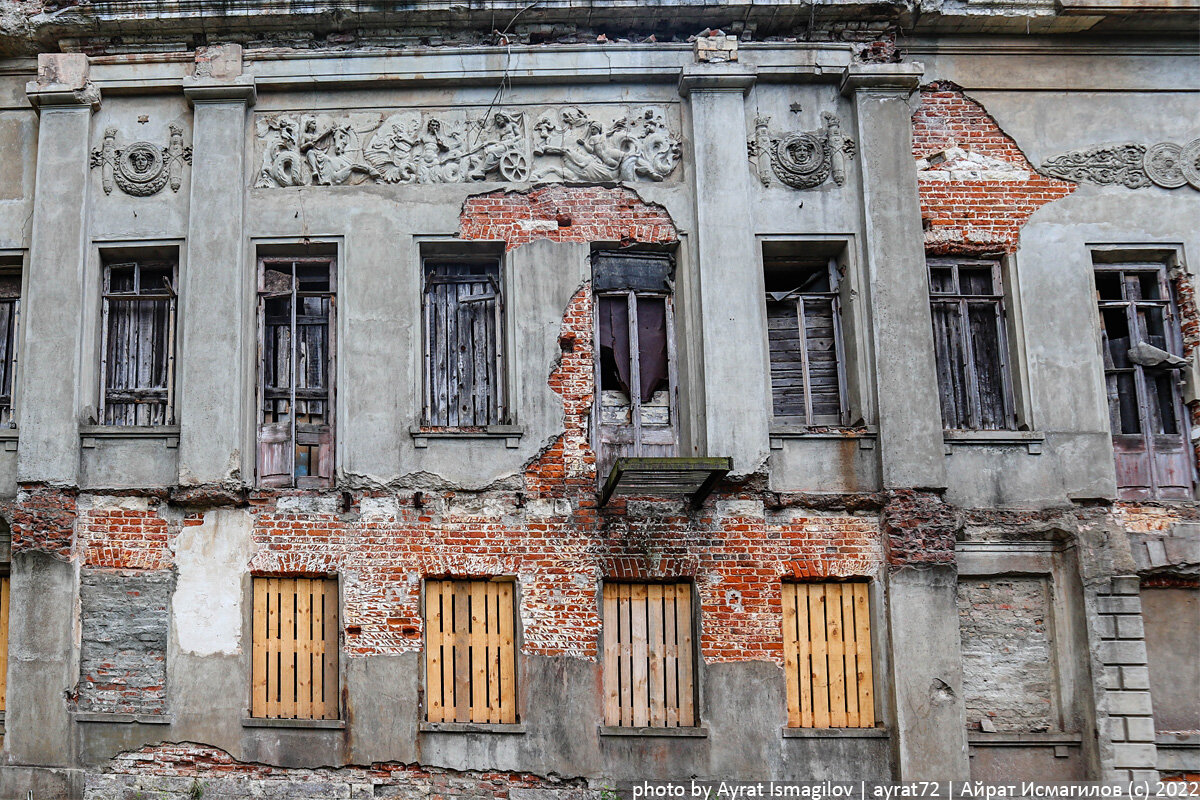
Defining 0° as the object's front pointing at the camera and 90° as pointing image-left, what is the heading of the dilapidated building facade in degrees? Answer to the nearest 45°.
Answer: approximately 0°
